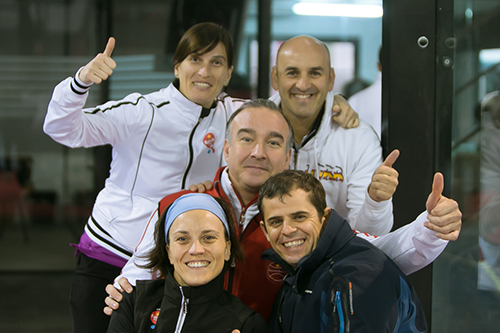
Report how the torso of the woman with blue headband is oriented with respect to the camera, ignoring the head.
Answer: toward the camera

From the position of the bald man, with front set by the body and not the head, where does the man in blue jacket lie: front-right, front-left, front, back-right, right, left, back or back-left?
front

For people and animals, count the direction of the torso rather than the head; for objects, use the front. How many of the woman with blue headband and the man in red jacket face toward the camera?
2

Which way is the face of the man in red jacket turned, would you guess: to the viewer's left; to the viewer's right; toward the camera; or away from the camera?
toward the camera

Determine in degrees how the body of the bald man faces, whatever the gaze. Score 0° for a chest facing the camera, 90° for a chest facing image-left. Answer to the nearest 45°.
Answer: approximately 0°

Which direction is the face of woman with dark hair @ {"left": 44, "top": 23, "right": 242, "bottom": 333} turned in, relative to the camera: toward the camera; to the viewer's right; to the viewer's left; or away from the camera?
toward the camera

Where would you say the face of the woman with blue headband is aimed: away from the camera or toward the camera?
toward the camera

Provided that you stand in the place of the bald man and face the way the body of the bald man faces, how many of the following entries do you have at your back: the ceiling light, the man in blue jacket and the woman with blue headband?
1

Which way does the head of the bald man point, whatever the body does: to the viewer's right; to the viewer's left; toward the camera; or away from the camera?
toward the camera

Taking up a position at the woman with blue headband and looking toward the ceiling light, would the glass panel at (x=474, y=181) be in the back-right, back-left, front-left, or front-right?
front-right

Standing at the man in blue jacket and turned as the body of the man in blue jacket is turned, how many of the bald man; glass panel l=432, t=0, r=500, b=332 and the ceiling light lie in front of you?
0

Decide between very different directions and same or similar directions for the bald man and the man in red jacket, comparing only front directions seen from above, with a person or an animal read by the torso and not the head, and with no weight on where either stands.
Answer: same or similar directions

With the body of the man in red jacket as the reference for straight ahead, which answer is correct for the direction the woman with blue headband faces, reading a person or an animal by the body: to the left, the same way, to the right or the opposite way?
the same way

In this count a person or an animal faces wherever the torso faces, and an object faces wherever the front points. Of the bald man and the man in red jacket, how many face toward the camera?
2
